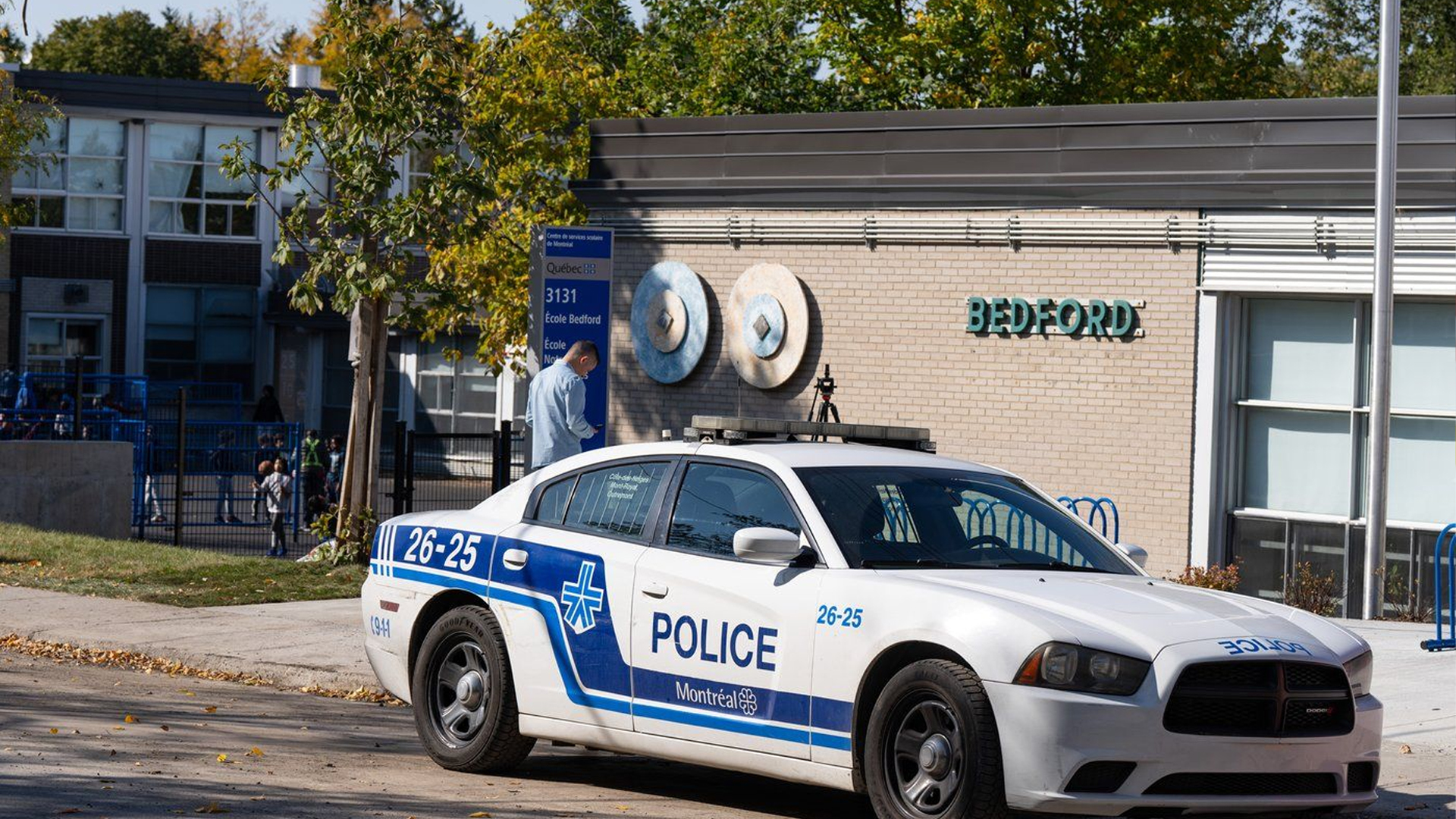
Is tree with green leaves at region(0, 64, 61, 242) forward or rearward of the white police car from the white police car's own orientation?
rearward

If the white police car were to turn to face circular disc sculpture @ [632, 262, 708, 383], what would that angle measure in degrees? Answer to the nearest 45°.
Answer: approximately 135° to its left

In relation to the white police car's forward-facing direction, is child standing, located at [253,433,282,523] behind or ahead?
behind

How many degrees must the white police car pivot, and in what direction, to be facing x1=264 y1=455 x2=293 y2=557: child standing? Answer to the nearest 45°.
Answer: approximately 180°

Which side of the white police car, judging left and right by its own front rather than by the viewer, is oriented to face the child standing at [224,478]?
back

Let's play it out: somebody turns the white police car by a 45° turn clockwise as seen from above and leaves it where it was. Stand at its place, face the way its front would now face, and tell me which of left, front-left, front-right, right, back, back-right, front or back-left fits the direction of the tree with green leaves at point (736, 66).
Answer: back

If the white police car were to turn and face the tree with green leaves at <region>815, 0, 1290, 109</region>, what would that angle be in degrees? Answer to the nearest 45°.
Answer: approximately 135° to its left

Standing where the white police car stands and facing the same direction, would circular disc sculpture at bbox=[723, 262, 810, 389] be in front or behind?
behind

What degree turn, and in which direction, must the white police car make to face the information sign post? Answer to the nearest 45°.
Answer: approximately 135° to its left

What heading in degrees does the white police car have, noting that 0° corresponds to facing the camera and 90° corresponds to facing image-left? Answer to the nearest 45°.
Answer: approximately 315°

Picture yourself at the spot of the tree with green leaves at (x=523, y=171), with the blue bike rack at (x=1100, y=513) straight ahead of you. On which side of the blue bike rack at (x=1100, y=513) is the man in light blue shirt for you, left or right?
right

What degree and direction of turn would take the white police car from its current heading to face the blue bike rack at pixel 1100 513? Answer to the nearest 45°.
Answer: approximately 135° to its left
